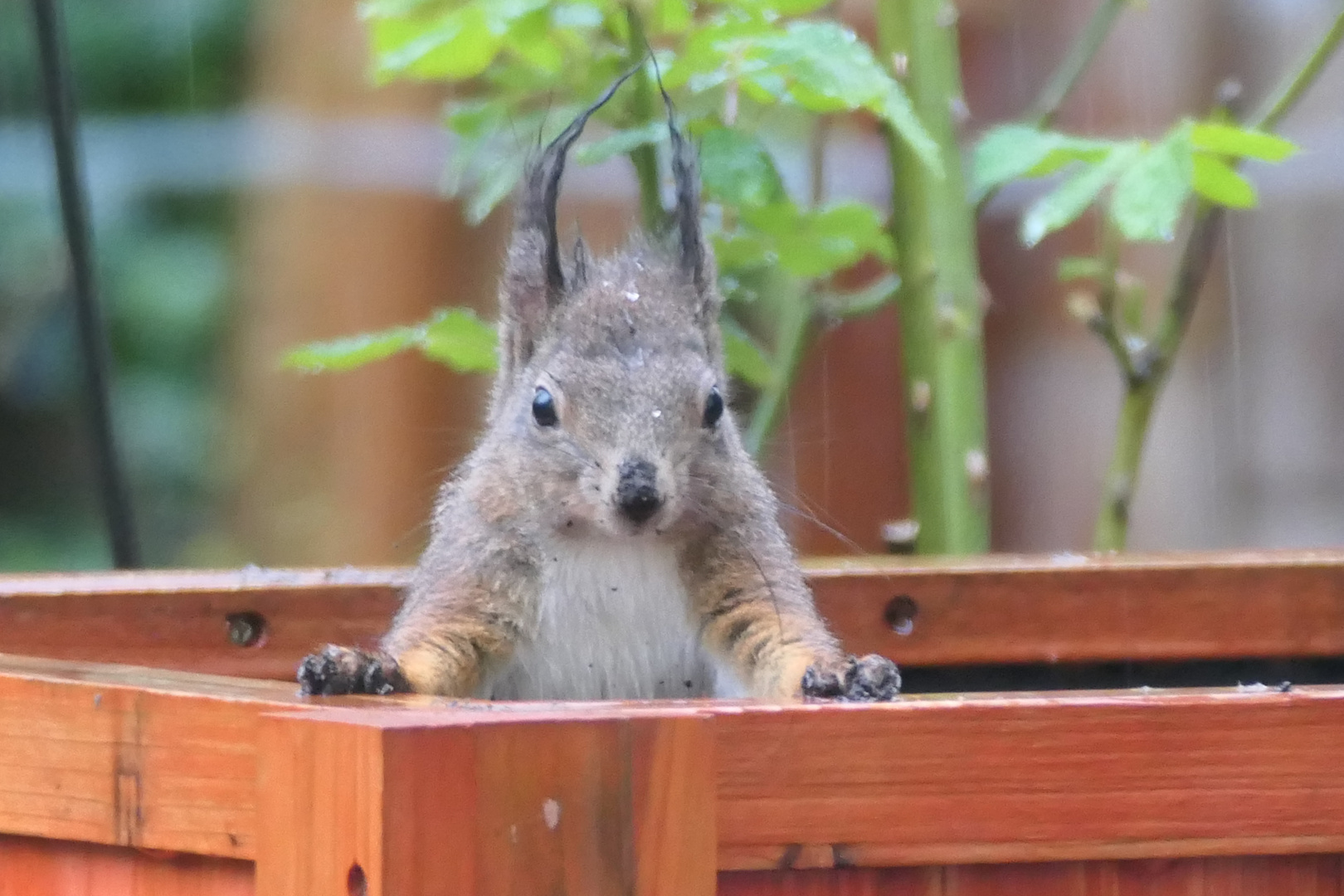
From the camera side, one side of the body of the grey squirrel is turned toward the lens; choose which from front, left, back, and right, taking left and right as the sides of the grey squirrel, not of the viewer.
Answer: front
